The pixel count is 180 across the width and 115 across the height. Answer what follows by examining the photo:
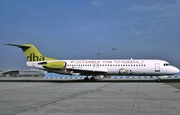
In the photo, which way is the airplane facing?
to the viewer's right
